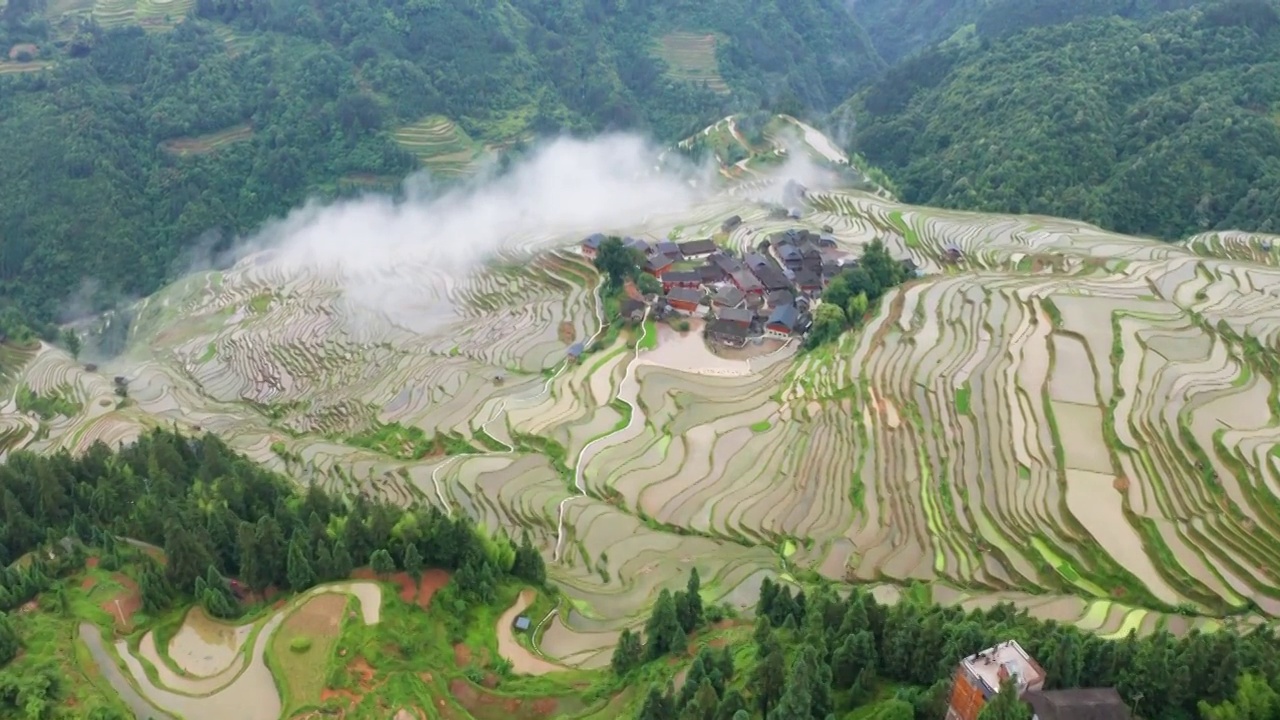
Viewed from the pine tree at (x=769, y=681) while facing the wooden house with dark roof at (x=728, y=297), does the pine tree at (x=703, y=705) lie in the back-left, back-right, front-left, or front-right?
back-left

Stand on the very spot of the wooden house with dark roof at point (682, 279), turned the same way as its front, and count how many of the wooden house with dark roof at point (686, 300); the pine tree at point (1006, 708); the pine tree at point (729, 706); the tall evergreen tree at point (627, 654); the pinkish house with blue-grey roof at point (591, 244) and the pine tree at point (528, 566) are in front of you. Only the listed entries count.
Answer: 5

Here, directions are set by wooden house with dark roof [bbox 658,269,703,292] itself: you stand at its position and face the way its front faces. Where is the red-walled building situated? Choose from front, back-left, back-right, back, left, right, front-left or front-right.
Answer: front

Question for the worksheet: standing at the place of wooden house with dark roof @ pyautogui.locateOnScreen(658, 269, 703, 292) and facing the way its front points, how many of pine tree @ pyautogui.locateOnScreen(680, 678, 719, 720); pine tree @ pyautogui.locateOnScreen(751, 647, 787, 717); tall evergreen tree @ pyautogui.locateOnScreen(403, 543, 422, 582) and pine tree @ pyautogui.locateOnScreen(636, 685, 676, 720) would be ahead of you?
4

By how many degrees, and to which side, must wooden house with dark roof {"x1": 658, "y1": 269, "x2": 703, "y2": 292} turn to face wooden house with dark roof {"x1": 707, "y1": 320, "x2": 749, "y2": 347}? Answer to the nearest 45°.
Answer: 0° — it already faces it

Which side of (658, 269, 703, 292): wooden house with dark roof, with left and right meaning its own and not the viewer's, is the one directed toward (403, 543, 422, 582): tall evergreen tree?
front

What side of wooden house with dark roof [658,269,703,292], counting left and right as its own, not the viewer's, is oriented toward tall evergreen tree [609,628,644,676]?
front

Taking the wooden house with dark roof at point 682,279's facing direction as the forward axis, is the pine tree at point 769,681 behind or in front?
in front

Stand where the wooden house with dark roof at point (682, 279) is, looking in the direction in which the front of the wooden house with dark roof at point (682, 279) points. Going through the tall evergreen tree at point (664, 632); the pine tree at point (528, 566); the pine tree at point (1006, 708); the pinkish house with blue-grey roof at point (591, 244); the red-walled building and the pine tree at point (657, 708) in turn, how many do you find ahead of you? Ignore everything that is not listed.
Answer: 5

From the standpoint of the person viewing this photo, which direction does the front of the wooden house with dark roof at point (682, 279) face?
facing the viewer

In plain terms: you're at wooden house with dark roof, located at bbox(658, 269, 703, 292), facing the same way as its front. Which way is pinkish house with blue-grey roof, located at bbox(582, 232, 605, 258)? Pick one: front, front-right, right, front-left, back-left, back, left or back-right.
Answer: back-right

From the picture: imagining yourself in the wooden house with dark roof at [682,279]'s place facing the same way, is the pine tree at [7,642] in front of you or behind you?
in front

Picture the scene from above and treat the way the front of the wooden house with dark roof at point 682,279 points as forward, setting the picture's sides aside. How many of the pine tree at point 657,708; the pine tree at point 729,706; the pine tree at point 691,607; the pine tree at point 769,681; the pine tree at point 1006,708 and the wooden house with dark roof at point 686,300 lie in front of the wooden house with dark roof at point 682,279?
6

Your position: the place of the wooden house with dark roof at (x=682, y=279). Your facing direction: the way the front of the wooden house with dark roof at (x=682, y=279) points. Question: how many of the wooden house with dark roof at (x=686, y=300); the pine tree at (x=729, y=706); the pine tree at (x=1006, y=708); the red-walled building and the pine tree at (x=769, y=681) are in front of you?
5

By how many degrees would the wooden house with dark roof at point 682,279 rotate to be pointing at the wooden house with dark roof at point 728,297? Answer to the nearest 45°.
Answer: approximately 45° to its left
